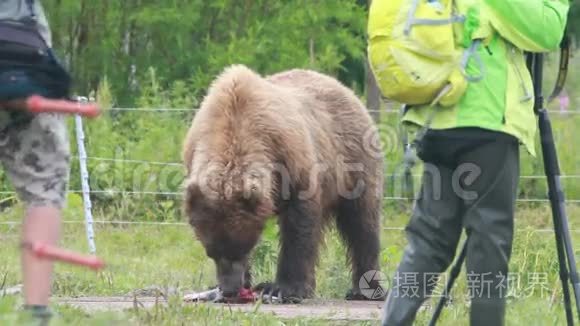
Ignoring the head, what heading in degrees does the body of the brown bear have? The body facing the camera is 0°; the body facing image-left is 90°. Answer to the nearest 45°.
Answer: approximately 45°

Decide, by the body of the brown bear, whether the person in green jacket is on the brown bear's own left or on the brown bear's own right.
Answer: on the brown bear's own left

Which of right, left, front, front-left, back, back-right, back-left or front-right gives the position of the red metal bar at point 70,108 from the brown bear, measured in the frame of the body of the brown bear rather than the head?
front-left
